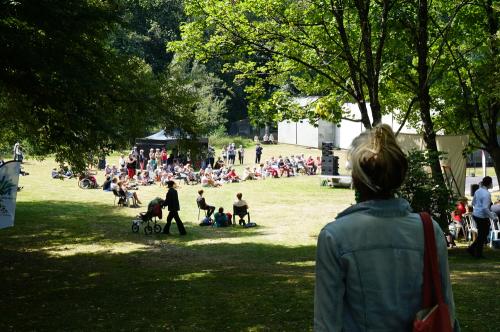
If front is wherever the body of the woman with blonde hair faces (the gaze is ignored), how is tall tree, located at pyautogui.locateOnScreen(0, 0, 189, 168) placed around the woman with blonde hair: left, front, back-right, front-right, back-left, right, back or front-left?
front-left

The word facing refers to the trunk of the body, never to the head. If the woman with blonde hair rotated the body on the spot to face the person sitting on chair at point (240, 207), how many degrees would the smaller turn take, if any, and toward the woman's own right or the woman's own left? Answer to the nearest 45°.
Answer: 0° — they already face them

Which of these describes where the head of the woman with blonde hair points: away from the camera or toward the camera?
away from the camera

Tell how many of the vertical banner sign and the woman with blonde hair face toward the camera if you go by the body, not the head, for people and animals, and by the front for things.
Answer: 1

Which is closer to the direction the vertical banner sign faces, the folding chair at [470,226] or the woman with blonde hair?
the woman with blonde hair

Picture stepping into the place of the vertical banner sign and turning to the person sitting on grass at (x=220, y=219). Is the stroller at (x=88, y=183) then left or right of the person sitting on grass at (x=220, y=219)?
left

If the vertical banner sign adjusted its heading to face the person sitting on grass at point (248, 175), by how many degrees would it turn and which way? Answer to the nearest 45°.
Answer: approximately 135° to its left

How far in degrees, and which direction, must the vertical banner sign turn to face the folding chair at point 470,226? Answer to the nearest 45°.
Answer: approximately 90° to its left

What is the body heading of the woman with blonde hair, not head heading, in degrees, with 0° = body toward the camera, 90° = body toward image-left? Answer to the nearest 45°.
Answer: approximately 180°

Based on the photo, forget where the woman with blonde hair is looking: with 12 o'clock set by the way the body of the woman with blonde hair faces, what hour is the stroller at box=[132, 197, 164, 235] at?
The stroller is roughly at 11 o'clock from the woman with blonde hair.

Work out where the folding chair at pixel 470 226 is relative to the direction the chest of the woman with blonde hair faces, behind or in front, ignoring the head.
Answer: in front

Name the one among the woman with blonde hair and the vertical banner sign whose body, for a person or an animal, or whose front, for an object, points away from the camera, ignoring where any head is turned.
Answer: the woman with blonde hair

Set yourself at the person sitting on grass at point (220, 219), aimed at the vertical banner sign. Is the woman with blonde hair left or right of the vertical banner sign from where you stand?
left

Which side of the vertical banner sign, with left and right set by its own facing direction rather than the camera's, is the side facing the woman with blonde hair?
front
